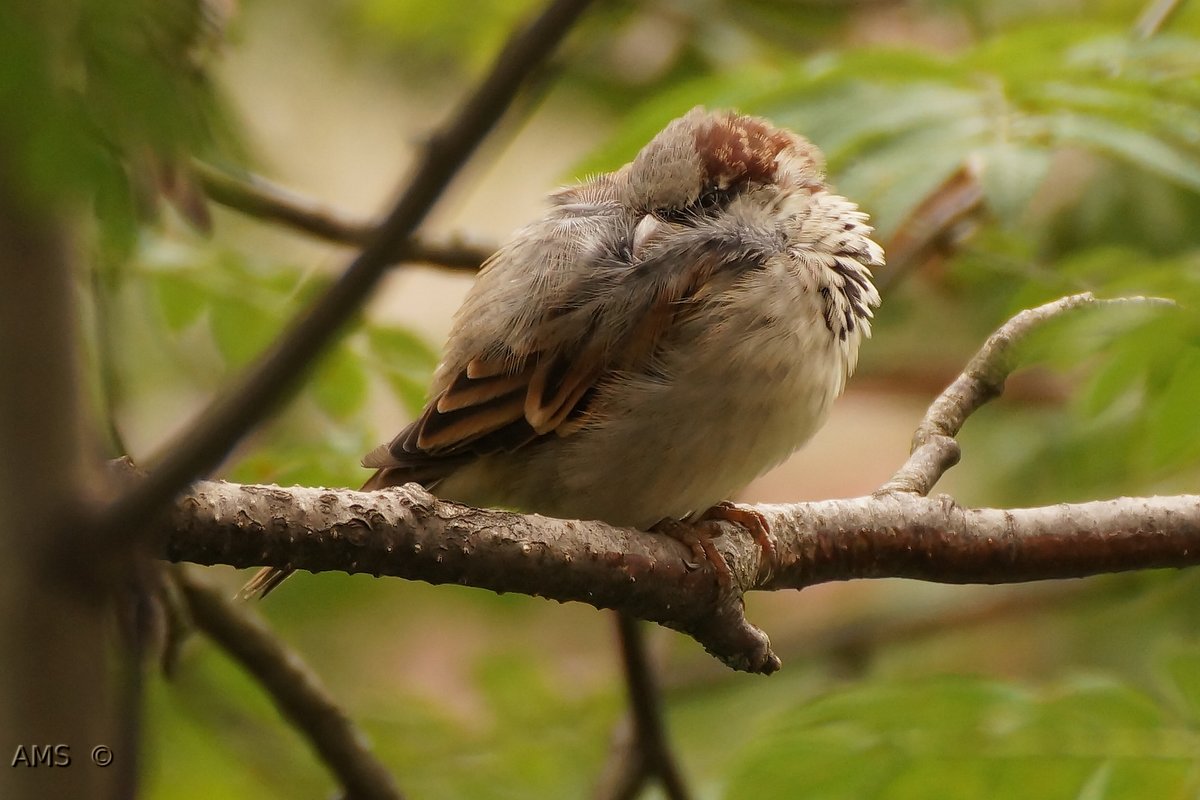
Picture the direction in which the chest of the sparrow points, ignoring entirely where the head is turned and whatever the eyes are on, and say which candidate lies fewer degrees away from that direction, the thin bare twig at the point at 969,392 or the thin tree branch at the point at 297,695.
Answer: the thin bare twig

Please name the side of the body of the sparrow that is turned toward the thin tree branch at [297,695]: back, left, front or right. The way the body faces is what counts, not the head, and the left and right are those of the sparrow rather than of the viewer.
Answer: back

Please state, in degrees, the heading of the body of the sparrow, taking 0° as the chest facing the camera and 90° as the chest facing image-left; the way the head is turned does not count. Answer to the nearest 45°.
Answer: approximately 270°

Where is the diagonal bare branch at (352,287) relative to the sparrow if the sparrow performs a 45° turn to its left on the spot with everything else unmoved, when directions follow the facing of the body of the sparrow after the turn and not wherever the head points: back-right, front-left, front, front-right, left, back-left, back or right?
back-right

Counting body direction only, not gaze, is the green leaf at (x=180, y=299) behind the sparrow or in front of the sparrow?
behind

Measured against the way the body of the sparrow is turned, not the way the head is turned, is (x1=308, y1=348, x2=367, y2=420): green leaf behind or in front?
behind
